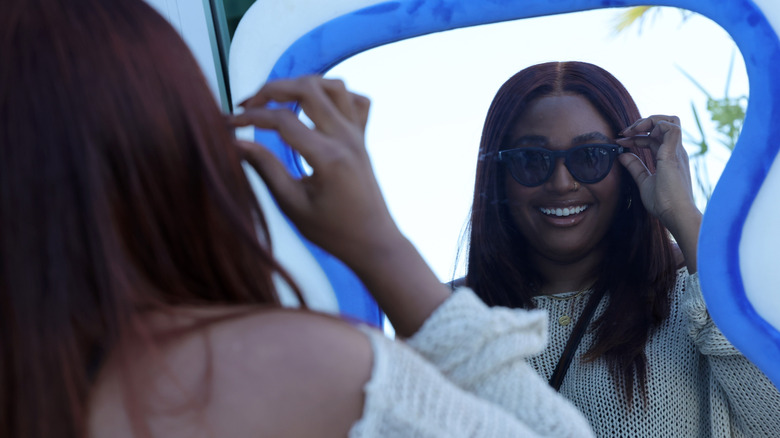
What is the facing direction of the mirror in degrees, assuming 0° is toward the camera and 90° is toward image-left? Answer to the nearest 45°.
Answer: approximately 0°
